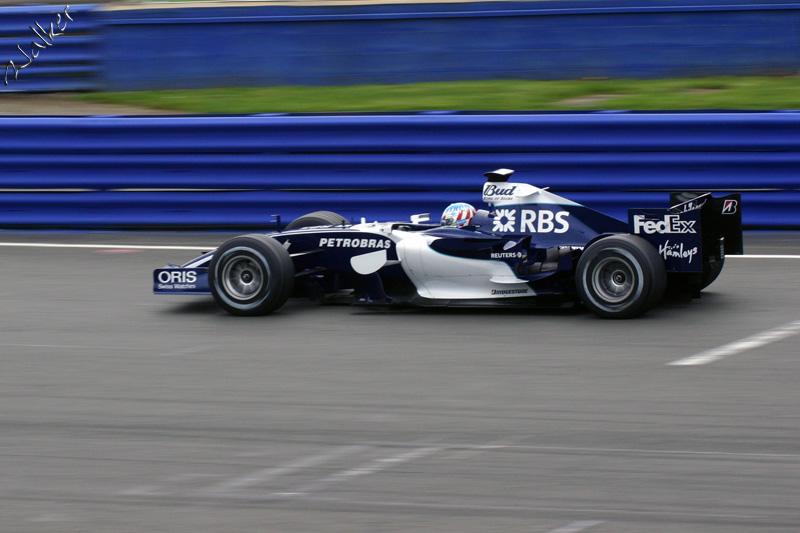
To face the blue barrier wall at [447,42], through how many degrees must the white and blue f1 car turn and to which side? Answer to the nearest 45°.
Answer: approximately 90° to its right

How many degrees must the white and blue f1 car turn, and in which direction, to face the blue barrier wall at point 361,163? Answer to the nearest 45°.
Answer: approximately 90° to its right

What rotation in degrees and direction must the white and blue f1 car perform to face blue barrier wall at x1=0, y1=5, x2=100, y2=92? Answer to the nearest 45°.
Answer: approximately 45° to its right

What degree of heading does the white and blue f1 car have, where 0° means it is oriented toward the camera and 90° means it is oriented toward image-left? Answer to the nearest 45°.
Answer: approximately 90°
